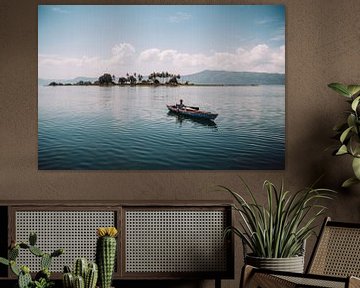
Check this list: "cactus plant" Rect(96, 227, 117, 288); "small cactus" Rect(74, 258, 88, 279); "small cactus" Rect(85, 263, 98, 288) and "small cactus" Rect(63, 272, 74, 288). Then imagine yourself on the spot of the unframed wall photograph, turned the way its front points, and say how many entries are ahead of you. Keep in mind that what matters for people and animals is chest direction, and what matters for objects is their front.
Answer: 4

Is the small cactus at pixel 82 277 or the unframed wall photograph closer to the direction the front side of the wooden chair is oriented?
the small cactus

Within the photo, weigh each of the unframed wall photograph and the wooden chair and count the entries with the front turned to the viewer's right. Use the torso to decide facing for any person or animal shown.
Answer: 0

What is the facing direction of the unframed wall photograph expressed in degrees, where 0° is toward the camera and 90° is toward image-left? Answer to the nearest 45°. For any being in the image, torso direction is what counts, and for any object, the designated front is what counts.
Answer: approximately 0°

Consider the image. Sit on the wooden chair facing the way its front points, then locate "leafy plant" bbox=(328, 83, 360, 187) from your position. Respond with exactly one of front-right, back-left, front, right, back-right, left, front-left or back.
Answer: back-right

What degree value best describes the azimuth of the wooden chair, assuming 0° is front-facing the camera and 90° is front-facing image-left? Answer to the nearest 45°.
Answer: approximately 45°

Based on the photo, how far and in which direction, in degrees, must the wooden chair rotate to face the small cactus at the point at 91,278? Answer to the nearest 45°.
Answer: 0° — it already faces it

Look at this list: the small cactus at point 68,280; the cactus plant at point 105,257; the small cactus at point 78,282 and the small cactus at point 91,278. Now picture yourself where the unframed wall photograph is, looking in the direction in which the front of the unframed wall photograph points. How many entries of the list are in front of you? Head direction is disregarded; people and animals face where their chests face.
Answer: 4

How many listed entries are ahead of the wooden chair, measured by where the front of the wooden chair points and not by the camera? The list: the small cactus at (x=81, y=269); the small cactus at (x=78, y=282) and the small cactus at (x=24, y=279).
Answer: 3

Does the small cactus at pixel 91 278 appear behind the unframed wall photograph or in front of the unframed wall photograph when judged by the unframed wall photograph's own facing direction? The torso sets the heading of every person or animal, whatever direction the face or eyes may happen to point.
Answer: in front

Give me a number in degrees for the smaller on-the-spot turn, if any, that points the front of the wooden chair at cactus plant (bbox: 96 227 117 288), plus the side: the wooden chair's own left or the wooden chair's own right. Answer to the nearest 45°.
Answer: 0° — it already faces it
